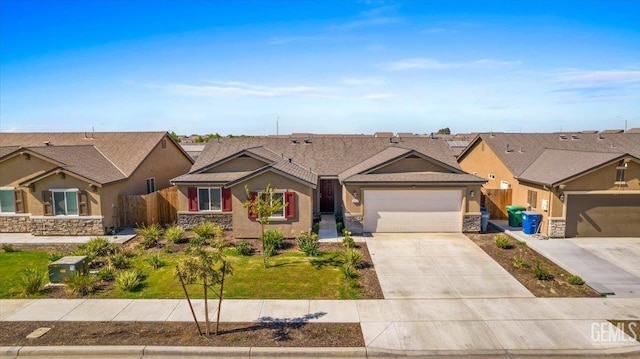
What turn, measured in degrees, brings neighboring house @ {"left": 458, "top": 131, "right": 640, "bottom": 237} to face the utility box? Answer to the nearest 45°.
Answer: approximately 45° to its right

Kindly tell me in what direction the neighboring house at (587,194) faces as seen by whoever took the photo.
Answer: facing the viewer

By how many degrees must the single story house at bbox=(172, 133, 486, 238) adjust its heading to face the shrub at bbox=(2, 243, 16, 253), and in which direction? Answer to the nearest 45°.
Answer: approximately 90° to its right

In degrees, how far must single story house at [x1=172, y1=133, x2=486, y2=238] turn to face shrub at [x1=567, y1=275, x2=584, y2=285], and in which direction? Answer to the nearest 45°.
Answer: approximately 45° to its left

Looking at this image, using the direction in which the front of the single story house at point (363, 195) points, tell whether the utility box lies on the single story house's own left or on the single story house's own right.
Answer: on the single story house's own right

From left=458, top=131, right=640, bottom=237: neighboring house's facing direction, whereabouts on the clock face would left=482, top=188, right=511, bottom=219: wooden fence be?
The wooden fence is roughly at 4 o'clock from the neighboring house.

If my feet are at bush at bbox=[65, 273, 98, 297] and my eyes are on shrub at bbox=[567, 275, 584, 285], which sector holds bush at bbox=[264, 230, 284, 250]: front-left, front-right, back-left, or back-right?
front-left

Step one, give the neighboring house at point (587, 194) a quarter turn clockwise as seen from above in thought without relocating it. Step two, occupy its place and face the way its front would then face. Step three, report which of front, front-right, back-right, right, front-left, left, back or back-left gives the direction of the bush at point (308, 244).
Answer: front-left

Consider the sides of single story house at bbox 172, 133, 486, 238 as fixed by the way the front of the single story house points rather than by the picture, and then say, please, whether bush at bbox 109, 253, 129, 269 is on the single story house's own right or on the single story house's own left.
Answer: on the single story house's own right

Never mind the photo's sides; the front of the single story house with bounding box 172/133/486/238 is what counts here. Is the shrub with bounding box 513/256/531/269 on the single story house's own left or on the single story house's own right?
on the single story house's own left

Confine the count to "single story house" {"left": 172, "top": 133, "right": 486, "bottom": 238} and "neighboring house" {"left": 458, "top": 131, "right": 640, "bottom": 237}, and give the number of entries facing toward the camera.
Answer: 2

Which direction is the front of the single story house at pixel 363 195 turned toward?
toward the camera

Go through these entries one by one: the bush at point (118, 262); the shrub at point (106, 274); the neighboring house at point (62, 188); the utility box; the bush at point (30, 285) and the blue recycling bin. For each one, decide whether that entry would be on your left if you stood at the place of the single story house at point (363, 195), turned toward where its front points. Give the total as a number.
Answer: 1

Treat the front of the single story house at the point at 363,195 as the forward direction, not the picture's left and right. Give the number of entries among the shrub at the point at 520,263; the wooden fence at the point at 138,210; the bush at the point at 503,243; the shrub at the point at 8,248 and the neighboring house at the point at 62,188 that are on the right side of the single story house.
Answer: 3

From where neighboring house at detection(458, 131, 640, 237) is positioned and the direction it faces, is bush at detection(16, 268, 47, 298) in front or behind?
in front

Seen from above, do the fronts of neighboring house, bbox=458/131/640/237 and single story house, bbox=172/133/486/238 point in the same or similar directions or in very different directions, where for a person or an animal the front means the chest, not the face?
same or similar directions

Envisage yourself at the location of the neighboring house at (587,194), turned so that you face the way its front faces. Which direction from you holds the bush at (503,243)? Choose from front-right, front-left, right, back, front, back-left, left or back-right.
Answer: front-right
